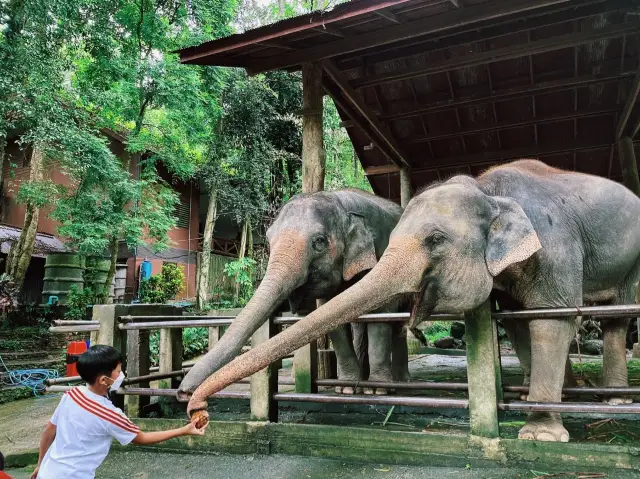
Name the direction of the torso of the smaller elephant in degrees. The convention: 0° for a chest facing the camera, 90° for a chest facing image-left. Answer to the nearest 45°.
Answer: approximately 45°

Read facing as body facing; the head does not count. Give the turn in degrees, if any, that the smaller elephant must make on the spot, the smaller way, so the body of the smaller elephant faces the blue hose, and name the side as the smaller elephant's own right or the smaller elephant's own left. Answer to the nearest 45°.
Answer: approximately 90° to the smaller elephant's own right

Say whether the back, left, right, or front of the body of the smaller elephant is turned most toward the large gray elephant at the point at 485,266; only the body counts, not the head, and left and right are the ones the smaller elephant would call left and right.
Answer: left

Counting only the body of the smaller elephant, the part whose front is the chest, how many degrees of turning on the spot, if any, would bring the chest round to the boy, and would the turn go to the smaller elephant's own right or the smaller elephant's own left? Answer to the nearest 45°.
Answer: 0° — it already faces them

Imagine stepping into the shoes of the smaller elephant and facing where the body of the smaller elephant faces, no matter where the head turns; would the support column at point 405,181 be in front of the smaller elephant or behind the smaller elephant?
behind

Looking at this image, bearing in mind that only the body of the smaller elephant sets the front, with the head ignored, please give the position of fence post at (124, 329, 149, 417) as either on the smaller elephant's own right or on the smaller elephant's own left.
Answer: on the smaller elephant's own right

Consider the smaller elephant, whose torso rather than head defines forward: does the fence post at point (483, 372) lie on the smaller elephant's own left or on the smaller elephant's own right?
on the smaller elephant's own left

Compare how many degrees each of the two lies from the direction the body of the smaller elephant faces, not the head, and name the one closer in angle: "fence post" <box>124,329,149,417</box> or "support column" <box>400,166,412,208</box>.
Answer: the fence post

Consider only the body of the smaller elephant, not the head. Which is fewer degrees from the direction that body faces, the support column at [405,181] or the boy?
the boy
